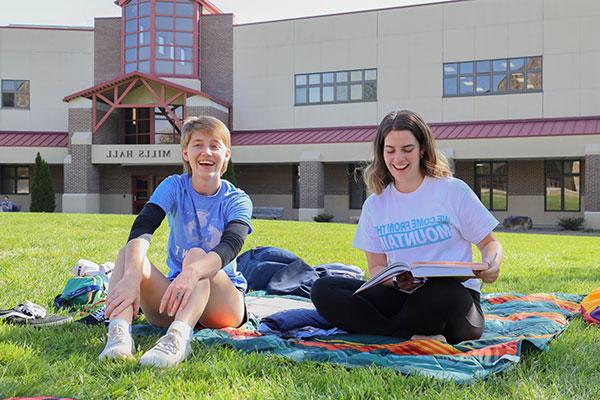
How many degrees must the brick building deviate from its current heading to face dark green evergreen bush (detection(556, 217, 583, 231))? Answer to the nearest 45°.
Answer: approximately 45° to its left

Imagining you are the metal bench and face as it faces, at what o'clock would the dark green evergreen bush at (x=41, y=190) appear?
The dark green evergreen bush is roughly at 3 o'clock from the metal bench.

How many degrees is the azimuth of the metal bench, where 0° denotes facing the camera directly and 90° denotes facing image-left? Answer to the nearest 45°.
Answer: approximately 0°

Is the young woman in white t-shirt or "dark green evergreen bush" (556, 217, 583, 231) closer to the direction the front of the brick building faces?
the young woman in white t-shirt

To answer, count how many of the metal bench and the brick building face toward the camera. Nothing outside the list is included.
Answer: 2

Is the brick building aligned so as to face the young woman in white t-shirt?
yes

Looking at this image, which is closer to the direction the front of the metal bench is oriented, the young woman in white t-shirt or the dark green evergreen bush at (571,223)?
the young woman in white t-shirt

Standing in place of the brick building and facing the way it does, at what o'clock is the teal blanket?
The teal blanket is roughly at 12 o'clock from the brick building.

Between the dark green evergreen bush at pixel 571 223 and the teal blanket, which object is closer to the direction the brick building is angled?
the teal blanket
